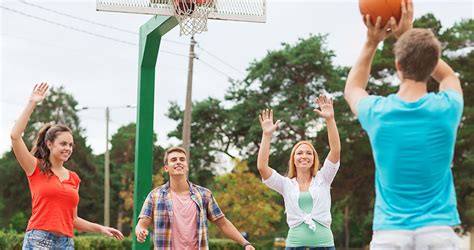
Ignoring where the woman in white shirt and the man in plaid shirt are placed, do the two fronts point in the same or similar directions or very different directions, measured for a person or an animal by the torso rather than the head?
same or similar directions

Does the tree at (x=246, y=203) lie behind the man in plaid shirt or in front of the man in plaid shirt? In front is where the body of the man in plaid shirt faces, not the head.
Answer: behind

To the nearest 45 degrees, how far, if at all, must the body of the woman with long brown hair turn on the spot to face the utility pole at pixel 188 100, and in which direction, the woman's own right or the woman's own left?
approximately 135° to the woman's own left

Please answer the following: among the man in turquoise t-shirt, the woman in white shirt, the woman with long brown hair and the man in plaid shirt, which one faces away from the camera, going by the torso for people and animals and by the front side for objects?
the man in turquoise t-shirt

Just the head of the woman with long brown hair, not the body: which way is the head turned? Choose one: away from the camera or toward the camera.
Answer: toward the camera

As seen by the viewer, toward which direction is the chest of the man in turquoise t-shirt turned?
away from the camera

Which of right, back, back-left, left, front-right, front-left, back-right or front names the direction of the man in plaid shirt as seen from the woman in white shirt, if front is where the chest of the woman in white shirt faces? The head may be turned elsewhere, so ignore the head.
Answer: right

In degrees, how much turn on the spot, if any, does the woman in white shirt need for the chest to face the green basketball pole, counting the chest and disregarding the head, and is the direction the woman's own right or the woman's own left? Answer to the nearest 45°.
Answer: approximately 135° to the woman's own right

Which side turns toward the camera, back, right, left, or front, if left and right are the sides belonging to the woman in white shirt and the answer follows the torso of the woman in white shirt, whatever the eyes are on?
front

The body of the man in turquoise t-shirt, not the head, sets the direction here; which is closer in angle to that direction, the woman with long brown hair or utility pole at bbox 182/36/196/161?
the utility pole

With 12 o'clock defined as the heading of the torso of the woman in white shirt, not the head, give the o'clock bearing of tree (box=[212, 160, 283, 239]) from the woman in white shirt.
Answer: The tree is roughly at 6 o'clock from the woman in white shirt.

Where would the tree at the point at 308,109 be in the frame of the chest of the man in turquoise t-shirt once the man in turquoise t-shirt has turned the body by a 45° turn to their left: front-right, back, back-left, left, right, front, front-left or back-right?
front-right

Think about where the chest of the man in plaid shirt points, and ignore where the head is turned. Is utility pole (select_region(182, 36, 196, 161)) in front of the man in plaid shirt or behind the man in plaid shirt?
behind

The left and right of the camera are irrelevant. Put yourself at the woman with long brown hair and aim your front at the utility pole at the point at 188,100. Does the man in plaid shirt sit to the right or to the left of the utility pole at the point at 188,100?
right

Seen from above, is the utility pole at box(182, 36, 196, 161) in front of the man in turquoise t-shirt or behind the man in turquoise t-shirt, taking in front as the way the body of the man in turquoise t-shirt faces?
in front

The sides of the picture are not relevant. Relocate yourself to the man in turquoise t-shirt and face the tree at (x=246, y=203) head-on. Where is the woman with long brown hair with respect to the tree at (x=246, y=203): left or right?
left

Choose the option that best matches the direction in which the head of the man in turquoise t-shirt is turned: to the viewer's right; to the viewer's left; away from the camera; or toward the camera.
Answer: away from the camera

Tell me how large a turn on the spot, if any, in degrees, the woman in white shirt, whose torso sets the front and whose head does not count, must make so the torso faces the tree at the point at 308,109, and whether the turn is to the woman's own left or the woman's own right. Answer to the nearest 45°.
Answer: approximately 180°
